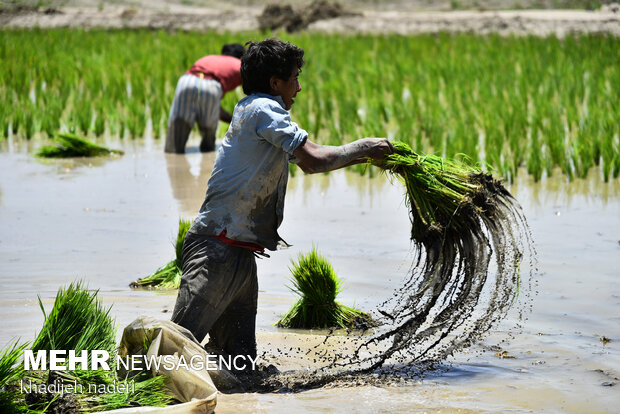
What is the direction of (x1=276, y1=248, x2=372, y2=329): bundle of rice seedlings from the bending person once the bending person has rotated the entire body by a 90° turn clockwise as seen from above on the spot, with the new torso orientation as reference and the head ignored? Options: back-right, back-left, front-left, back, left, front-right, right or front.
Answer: front-right

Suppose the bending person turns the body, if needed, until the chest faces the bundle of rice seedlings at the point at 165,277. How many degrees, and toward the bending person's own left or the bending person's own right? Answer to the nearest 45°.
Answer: approximately 135° to the bending person's own right

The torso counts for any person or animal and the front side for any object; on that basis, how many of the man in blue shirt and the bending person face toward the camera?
0

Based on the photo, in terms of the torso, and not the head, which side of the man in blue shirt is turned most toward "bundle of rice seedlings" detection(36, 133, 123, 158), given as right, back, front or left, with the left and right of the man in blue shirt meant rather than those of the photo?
left

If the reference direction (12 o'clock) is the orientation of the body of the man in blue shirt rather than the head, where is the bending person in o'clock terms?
The bending person is roughly at 9 o'clock from the man in blue shirt.

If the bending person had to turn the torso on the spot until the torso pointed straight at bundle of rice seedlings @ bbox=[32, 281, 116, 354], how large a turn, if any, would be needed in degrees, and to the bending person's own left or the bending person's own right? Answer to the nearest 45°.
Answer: approximately 135° to the bending person's own right

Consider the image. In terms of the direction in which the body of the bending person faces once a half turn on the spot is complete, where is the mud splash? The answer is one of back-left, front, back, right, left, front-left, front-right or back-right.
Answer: front-left

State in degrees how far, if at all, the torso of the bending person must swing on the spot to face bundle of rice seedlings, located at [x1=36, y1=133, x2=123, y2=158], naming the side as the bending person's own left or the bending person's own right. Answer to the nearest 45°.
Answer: approximately 135° to the bending person's own left

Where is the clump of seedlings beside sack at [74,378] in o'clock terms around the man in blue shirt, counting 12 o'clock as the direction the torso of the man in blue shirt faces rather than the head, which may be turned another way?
The clump of seedlings beside sack is roughly at 5 o'clock from the man in blue shirt.

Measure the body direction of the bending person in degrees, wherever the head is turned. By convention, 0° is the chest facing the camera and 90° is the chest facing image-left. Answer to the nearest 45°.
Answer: approximately 225°

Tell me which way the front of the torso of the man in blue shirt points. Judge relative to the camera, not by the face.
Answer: to the viewer's right

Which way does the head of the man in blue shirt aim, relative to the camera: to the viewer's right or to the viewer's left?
to the viewer's right
